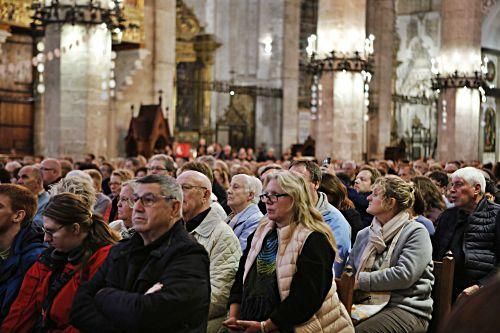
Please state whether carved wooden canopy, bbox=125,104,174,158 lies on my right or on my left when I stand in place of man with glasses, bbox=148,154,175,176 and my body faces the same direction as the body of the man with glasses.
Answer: on my right

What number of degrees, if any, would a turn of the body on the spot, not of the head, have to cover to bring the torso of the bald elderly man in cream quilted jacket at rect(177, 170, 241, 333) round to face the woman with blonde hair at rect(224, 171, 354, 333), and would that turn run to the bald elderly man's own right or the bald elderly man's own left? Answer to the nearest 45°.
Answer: approximately 90° to the bald elderly man's own left

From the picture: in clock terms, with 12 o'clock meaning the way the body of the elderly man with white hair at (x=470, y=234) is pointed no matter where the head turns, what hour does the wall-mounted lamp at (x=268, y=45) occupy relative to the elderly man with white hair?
The wall-mounted lamp is roughly at 4 o'clock from the elderly man with white hair.

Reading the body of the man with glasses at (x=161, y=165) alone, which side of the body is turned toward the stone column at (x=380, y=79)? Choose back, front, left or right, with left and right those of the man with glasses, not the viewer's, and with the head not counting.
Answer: back

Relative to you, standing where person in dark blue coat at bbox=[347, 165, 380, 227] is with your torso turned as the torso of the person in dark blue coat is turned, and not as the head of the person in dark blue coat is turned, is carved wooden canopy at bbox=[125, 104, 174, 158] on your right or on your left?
on your right

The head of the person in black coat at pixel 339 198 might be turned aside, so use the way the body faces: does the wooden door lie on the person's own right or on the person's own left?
on the person's own right

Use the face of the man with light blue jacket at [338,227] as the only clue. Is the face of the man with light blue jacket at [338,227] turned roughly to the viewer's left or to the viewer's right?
to the viewer's left
